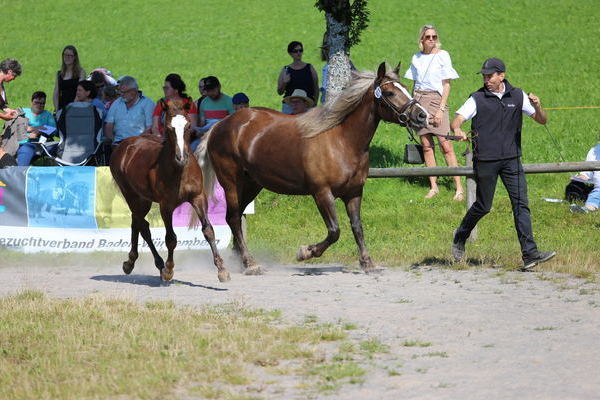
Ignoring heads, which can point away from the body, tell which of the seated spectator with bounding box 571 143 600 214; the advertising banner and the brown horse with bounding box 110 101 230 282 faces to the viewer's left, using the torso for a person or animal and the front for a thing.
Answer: the seated spectator

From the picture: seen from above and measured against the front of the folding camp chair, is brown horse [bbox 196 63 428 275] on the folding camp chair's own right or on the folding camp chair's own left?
on the folding camp chair's own left

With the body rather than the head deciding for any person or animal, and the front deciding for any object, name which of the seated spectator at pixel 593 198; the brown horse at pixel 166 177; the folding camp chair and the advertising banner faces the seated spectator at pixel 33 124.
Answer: the seated spectator at pixel 593 198

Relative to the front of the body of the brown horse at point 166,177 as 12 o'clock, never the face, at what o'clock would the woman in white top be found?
The woman in white top is roughly at 9 o'clock from the brown horse.

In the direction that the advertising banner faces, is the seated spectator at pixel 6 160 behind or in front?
behind

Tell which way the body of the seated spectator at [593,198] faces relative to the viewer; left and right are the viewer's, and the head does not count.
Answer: facing to the left of the viewer

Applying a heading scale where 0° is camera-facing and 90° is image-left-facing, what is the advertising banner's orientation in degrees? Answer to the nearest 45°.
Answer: approximately 0°

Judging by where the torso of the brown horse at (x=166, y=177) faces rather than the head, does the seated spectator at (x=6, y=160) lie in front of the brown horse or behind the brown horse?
behind

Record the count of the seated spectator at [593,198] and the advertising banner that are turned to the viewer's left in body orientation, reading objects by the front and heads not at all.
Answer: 1

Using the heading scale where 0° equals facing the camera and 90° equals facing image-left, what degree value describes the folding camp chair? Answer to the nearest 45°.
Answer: approximately 45°
